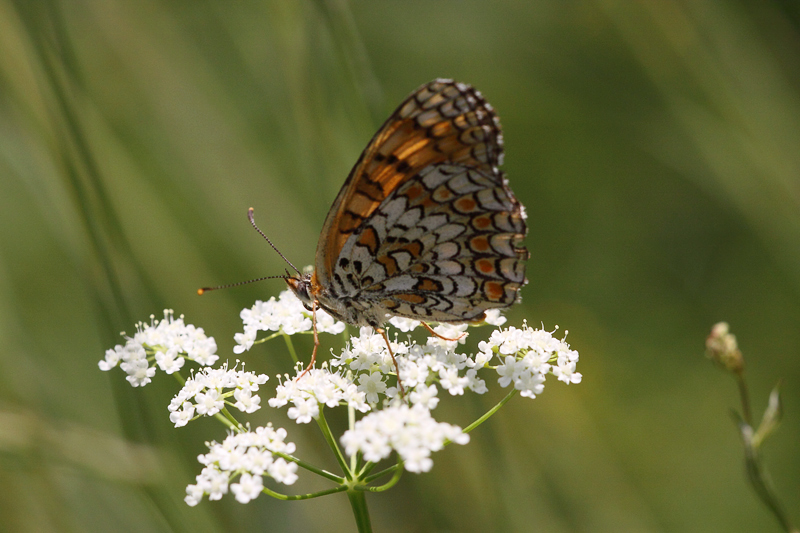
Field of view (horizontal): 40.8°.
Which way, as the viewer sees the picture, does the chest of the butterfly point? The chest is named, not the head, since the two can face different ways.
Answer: to the viewer's left

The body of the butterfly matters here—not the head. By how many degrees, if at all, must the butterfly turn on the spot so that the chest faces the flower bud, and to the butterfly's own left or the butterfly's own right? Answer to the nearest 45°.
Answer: approximately 135° to the butterfly's own left
